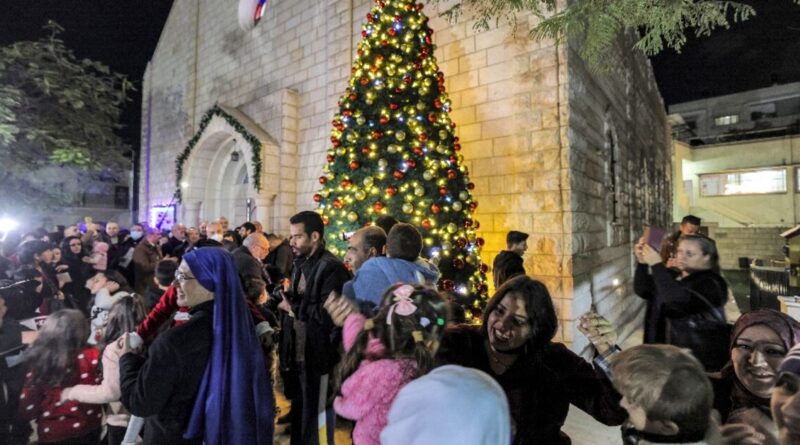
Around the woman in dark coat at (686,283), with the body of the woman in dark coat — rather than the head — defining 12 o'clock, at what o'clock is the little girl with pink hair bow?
The little girl with pink hair bow is roughly at 10 o'clock from the woman in dark coat.

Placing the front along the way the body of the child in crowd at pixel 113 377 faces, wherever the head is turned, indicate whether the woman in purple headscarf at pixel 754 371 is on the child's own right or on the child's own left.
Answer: on the child's own left

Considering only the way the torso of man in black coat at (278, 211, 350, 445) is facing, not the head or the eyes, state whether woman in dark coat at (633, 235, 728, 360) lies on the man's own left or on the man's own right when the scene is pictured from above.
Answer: on the man's own left

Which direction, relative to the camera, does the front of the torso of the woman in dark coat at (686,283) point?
to the viewer's left

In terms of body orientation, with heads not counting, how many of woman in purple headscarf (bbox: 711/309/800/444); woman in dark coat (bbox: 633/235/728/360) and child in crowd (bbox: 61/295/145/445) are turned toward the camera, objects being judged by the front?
1

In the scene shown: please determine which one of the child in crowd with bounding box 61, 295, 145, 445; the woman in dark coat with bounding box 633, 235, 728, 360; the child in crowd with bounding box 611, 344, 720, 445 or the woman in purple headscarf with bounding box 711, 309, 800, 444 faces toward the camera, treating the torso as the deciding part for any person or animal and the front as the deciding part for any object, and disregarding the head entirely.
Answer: the woman in purple headscarf

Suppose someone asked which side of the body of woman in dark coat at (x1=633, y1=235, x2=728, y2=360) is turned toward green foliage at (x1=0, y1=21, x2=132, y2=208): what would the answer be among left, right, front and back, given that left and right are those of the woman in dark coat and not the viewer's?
front

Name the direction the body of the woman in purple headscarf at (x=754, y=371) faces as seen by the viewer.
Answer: toward the camera
